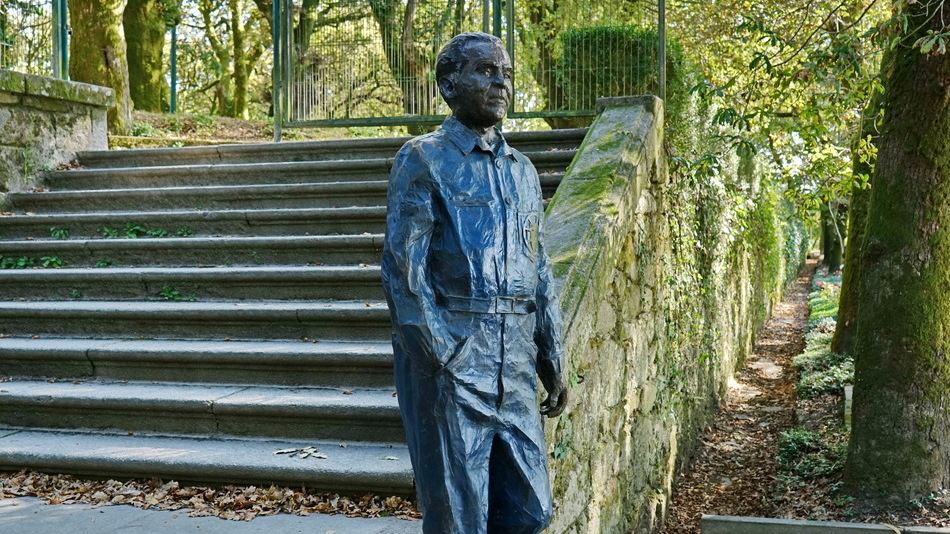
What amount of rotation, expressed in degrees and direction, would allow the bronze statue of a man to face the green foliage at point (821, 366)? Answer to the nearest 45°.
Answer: approximately 90° to its left

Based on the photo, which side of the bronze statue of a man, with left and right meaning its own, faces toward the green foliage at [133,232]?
back

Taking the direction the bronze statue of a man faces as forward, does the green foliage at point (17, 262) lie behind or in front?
behind

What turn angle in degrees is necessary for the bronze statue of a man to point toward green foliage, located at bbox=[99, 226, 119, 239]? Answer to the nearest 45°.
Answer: approximately 180°

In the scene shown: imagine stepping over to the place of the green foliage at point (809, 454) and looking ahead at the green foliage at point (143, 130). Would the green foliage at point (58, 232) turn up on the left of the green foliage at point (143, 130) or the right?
left

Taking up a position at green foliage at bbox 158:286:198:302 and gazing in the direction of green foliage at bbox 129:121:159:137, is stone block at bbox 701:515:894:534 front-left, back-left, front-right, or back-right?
back-right

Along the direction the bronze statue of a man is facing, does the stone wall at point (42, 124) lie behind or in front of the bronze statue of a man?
behind

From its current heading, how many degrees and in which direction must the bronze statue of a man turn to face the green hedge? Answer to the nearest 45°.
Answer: approximately 135° to its left

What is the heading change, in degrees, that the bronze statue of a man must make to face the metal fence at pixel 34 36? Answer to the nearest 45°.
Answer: approximately 180°

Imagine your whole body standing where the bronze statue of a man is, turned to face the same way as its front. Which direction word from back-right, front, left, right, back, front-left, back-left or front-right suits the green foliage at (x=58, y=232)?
back

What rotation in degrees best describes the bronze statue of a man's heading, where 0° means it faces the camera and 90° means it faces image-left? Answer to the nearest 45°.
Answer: approximately 315°

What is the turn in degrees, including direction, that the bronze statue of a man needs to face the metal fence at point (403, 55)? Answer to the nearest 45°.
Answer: approximately 135° to its left
